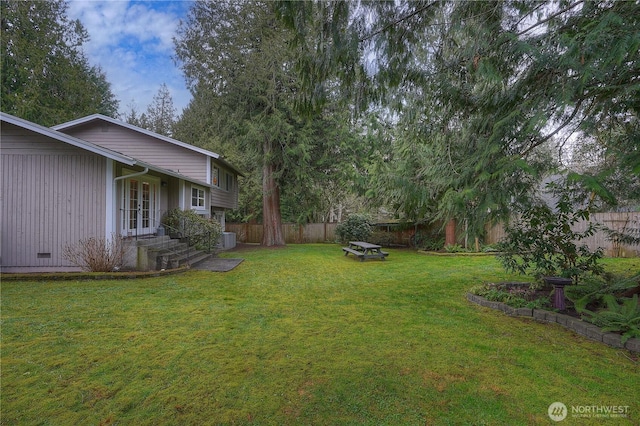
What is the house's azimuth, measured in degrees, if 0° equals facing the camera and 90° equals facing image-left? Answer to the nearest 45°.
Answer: approximately 315°

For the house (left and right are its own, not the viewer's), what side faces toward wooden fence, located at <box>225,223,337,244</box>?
left

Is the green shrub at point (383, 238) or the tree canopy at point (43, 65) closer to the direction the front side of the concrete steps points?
the green shrub

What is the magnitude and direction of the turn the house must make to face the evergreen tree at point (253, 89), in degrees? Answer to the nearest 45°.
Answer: approximately 90° to its left

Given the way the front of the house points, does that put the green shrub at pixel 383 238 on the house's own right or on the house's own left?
on the house's own left

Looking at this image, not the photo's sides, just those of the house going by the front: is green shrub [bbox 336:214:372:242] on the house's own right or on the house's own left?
on the house's own left
